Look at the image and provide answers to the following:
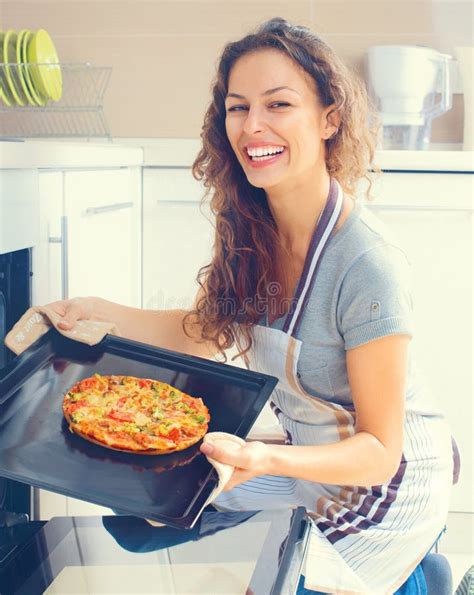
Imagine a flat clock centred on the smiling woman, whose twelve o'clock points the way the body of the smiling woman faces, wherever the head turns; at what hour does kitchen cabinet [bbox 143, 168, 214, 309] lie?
The kitchen cabinet is roughly at 4 o'clock from the smiling woman.

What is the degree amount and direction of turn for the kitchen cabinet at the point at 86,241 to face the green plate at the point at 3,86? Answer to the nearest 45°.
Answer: approximately 180°

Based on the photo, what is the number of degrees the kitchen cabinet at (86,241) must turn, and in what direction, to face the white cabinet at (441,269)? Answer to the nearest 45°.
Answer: approximately 90° to its left

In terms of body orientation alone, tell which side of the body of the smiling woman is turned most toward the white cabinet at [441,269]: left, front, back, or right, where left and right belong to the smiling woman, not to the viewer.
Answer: back

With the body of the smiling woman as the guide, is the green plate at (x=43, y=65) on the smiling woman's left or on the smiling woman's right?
on the smiling woman's right

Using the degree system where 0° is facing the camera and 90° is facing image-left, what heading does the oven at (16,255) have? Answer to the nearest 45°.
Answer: approximately 315°

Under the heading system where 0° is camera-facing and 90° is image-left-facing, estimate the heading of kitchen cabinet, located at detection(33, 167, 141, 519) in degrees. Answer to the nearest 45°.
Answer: approximately 0°

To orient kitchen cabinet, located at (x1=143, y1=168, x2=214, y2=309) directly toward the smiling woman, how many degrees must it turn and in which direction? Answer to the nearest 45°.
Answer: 0° — it already faces them

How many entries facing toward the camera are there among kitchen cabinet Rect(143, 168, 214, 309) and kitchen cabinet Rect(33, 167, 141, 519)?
2

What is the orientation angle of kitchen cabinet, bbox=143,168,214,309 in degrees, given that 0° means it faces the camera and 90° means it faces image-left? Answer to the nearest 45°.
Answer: approximately 0°
